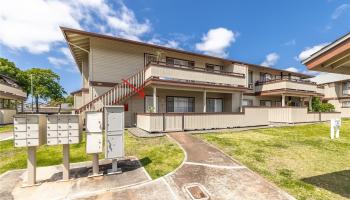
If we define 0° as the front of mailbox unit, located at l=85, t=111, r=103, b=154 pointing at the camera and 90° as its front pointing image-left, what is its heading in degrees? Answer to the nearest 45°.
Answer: approximately 0°

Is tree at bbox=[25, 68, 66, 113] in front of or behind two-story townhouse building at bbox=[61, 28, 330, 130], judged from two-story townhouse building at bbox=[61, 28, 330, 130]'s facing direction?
behind

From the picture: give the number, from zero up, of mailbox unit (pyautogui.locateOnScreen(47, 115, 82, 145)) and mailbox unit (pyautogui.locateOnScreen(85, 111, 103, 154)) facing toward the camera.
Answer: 2

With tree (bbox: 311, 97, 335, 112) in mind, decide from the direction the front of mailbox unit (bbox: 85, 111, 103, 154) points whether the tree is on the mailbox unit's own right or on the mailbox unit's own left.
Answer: on the mailbox unit's own left

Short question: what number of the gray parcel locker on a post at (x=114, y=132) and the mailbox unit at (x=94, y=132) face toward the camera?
2

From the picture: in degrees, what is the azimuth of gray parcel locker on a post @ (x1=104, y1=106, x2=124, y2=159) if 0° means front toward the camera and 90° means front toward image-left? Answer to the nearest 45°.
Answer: approximately 0°

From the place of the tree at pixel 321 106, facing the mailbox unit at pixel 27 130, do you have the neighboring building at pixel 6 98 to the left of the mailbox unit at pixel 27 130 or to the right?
right

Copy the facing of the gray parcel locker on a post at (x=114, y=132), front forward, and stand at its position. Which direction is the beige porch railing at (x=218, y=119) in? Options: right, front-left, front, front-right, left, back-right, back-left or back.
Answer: back-left
